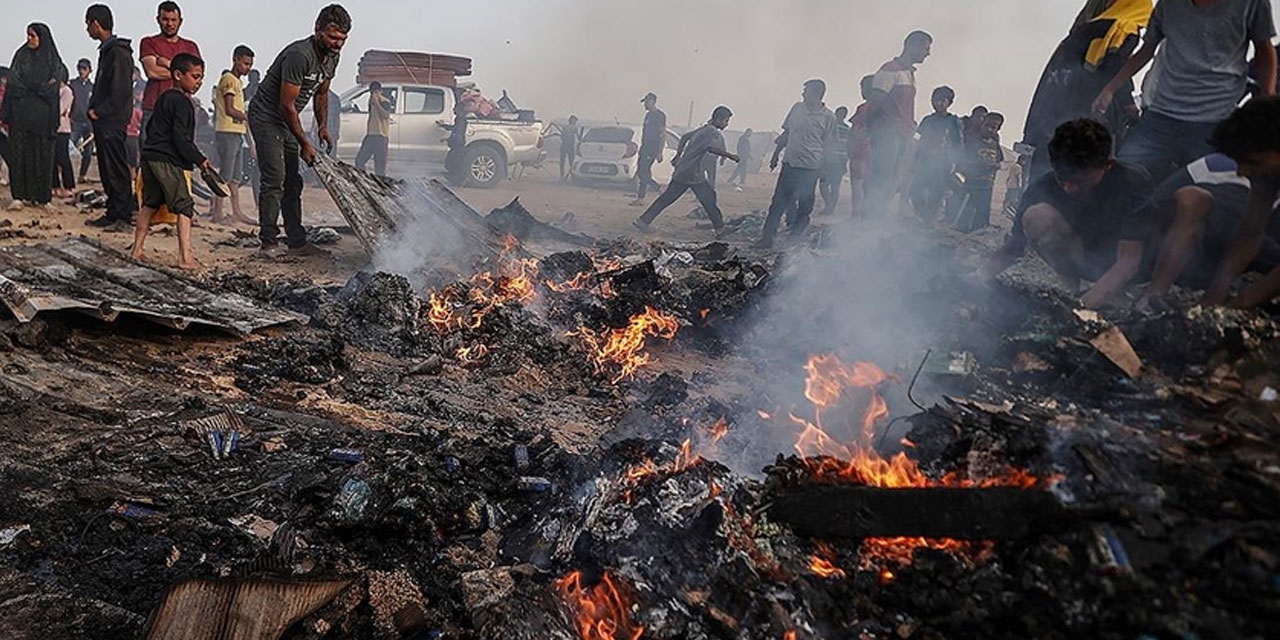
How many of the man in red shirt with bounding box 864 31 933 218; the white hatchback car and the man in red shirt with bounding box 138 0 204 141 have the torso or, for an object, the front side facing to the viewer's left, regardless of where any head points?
0

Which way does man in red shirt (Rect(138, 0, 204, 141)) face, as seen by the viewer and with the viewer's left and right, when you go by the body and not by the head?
facing the viewer

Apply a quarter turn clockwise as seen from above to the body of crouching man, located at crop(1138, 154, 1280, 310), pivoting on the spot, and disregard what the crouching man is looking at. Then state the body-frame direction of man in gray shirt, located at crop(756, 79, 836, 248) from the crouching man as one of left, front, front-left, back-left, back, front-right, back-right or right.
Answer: front

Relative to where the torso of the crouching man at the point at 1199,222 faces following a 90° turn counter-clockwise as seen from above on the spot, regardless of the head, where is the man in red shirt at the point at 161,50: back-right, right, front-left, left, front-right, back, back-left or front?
back-right

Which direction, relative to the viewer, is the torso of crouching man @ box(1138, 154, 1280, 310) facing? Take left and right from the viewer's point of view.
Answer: facing the viewer and to the left of the viewer

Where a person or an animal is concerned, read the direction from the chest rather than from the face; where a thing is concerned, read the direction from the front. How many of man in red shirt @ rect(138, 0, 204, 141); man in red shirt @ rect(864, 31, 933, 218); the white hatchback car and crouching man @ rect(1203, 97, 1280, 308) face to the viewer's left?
1

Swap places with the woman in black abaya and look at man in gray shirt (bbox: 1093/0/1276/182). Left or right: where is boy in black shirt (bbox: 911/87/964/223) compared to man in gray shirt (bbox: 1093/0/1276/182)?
left

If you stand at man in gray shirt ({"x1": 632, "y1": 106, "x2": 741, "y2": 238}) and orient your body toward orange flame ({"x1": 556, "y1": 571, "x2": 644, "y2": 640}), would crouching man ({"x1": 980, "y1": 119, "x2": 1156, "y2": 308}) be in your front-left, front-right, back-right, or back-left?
front-left

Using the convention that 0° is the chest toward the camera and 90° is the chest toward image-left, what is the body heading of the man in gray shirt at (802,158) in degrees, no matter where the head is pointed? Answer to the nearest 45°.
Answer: approximately 45°

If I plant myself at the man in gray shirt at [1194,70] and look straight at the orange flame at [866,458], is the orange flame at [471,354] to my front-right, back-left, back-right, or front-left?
front-right

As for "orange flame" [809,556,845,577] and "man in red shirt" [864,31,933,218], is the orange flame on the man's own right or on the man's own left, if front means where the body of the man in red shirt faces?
on the man's own right

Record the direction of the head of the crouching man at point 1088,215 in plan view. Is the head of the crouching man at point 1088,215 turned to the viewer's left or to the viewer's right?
to the viewer's left

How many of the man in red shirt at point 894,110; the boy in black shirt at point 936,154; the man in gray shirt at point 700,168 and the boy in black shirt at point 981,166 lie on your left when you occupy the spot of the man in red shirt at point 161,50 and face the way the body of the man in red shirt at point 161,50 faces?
4
